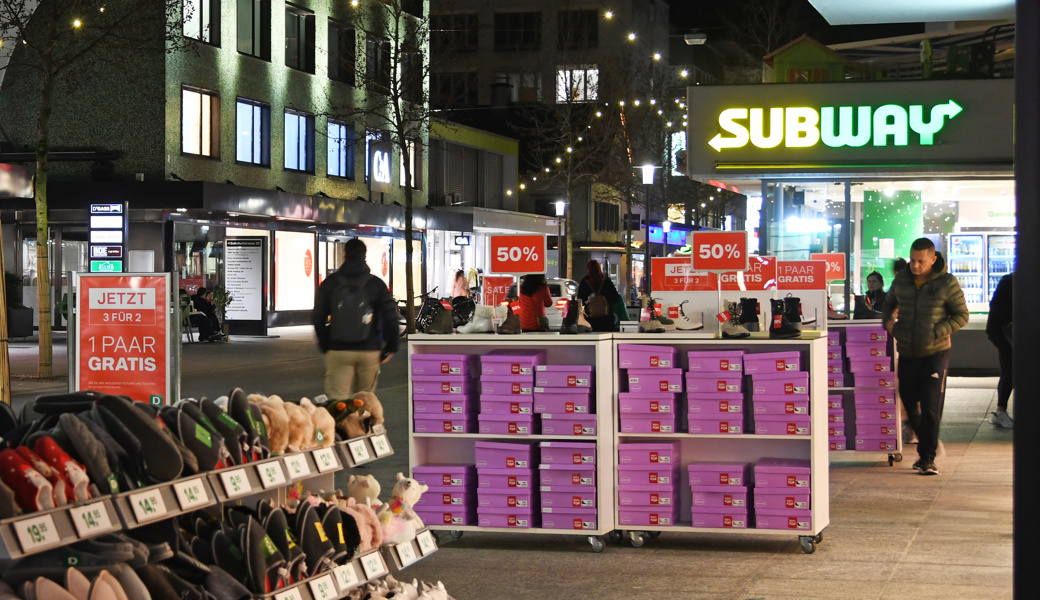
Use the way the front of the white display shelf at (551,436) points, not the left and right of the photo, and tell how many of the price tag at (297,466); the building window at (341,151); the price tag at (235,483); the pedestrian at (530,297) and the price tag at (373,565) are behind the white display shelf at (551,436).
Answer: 2

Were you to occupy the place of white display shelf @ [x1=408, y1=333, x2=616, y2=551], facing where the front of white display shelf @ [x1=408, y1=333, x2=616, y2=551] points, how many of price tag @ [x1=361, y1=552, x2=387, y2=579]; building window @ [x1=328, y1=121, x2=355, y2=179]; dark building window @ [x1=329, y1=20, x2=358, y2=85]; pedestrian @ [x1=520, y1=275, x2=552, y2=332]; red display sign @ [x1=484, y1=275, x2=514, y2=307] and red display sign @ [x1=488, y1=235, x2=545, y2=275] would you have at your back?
5

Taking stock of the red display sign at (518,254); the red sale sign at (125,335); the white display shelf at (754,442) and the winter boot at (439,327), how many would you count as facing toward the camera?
3

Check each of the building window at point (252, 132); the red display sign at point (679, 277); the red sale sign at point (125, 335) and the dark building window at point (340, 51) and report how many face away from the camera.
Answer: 0

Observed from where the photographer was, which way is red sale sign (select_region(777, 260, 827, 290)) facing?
facing the viewer

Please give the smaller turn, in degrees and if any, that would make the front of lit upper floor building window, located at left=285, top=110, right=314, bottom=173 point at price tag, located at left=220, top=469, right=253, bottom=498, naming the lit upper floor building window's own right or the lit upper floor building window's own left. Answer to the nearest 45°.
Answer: approximately 45° to the lit upper floor building window's own right

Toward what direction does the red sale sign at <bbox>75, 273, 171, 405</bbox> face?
toward the camera

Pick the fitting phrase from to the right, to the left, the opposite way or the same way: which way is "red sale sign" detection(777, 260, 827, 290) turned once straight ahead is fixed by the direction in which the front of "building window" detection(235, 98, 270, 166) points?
to the right

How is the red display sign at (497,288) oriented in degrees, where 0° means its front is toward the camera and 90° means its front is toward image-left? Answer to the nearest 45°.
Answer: approximately 0°

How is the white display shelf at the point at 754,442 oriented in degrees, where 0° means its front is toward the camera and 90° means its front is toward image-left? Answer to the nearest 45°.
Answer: approximately 0°

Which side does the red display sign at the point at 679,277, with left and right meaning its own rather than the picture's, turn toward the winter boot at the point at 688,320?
front

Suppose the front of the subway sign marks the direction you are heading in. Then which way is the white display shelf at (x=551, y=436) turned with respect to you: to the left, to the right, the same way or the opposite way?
the same way

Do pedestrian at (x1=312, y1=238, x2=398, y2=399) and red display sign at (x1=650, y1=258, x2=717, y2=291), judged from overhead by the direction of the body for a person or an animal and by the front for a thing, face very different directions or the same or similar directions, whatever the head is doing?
very different directions

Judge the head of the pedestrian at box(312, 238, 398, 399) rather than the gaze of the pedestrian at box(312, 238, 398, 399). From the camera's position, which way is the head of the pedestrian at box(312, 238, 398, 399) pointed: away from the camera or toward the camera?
away from the camera

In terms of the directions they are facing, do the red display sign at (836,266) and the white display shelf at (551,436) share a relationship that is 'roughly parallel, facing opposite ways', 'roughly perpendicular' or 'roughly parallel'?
roughly parallel

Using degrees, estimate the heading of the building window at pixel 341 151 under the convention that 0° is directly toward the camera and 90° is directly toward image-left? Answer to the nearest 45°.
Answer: approximately 315°

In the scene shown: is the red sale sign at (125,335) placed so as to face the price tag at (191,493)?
yes

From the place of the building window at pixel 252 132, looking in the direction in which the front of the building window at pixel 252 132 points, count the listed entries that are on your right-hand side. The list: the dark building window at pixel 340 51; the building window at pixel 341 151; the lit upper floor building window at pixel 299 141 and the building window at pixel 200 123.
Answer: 1

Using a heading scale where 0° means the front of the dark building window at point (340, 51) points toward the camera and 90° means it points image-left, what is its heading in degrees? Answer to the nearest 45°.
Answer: approximately 315°

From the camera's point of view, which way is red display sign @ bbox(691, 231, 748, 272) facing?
toward the camera
